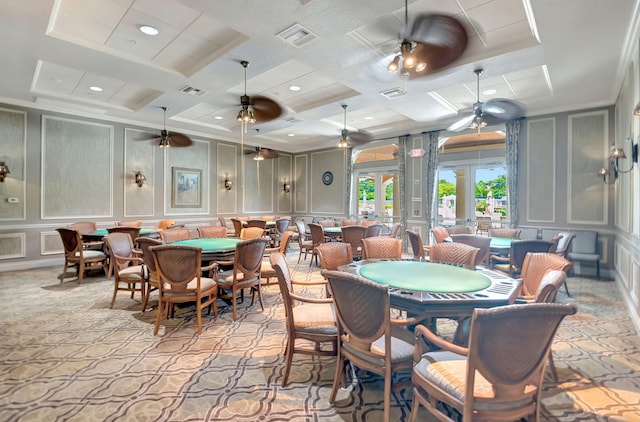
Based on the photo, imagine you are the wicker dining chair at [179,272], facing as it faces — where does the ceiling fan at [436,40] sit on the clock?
The ceiling fan is roughly at 2 o'clock from the wicker dining chair.

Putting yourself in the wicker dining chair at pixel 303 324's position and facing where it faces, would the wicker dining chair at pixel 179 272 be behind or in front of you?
behind

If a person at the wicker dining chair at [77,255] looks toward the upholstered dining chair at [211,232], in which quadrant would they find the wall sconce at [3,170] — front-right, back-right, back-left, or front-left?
back-left

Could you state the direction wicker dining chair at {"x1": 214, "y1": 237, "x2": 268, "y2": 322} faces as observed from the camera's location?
facing away from the viewer and to the left of the viewer

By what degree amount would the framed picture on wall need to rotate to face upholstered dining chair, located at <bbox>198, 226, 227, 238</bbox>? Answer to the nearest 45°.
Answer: approximately 45° to its right

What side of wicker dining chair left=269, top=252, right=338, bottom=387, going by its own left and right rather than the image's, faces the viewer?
right

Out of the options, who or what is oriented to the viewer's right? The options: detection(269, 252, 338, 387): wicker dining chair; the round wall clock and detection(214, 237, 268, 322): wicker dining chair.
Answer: detection(269, 252, 338, 387): wicker dining chair

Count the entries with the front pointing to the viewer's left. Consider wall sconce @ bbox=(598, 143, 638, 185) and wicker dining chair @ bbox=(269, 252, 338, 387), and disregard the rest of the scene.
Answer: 1

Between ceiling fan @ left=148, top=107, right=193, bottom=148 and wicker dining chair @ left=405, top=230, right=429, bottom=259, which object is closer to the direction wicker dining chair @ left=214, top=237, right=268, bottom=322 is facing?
the ceiling fan

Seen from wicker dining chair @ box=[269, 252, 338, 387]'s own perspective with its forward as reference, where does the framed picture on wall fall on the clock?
The framed picture on wall is roughly at 8 o'clock from the wicker dining chair.

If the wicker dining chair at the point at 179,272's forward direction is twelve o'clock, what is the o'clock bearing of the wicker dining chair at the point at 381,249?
the wicker dining chair at the point at 381,249 is roughly at 2 o'clock from the wicker dining chair at the point at 179,272.

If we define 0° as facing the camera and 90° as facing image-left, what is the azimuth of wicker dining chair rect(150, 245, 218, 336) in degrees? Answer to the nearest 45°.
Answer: approximately 225°

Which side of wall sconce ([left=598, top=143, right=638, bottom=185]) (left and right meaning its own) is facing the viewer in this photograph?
left

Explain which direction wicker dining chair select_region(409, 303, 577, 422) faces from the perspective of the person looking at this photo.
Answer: facing away from the viewer and to the left of the viewer

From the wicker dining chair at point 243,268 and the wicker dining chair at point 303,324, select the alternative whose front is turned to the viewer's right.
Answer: the wicker dining chair at point 303,324
